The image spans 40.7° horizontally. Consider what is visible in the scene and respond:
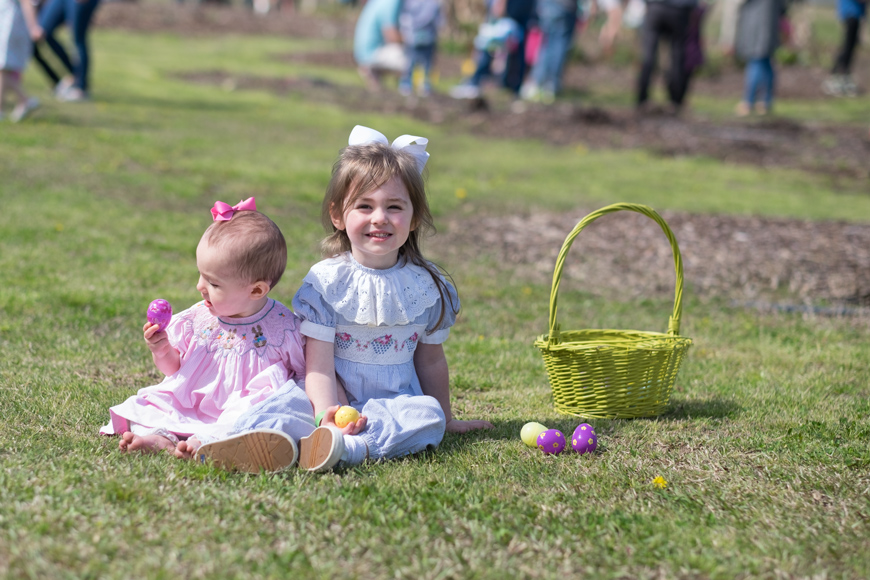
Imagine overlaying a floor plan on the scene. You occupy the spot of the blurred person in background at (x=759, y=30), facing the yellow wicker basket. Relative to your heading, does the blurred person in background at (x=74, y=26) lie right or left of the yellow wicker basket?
right

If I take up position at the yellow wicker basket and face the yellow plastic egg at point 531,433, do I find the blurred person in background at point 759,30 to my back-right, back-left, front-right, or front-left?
back-right
